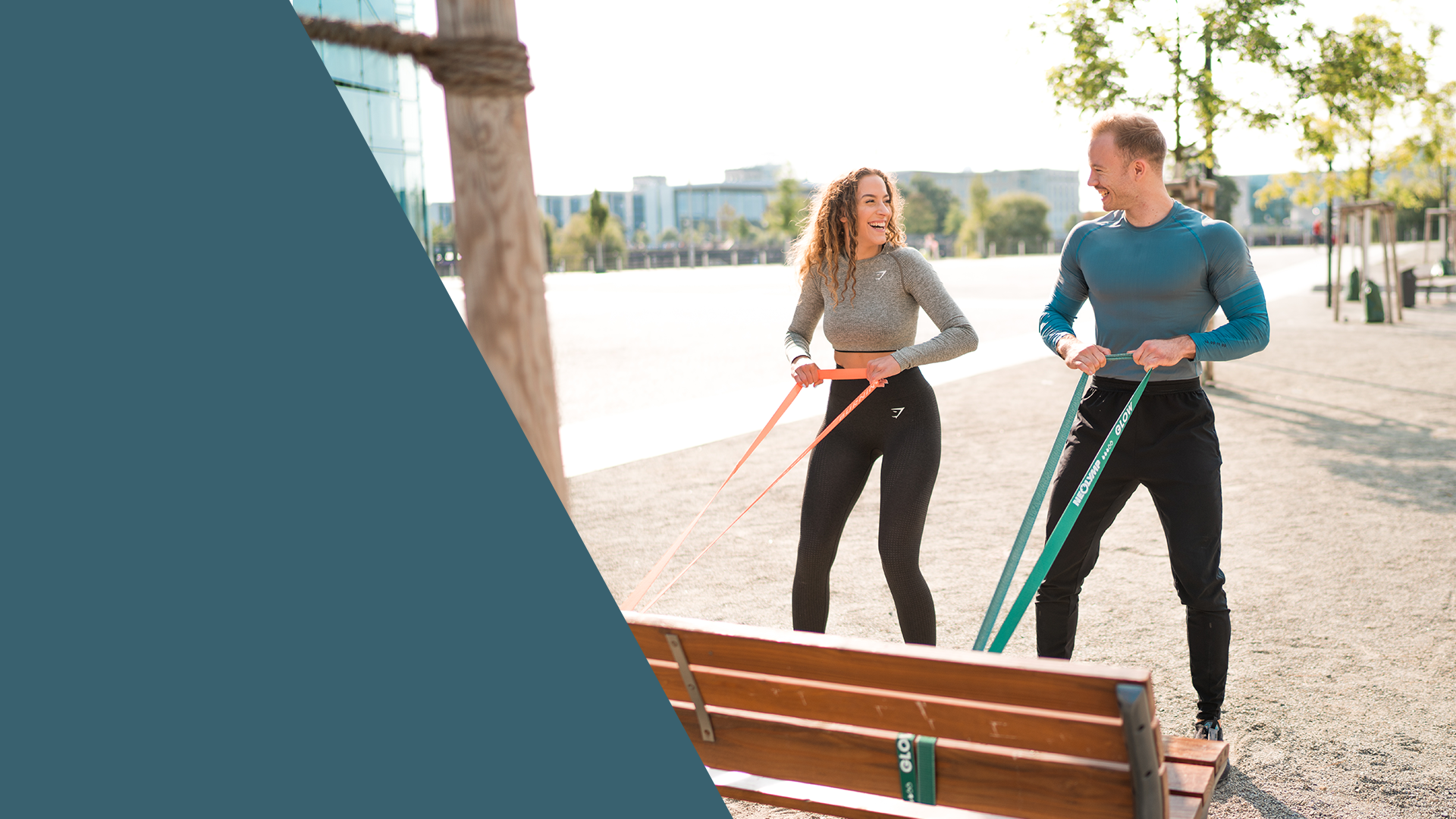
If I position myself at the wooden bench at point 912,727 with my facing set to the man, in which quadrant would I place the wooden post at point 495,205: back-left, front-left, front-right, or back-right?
back-left

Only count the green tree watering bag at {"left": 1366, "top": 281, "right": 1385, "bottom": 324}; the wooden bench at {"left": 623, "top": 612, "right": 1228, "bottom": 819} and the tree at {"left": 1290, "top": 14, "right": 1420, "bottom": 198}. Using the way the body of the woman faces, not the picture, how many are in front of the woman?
1

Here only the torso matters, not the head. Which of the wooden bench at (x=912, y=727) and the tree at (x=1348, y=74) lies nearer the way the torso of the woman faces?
the wooden bench

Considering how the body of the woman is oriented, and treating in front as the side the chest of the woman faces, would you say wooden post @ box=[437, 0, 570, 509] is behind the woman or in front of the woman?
in front

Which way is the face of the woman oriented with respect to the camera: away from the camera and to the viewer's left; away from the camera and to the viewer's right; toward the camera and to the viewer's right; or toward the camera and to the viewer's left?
toward the camera and to the viewer's right

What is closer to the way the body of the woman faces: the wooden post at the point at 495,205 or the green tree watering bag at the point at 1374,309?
the wooden post

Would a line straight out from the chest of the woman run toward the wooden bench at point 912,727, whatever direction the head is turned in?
yes

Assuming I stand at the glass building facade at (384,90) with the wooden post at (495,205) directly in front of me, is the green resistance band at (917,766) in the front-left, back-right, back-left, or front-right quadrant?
front-left

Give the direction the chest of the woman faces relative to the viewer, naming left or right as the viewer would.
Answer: facing the viewer
